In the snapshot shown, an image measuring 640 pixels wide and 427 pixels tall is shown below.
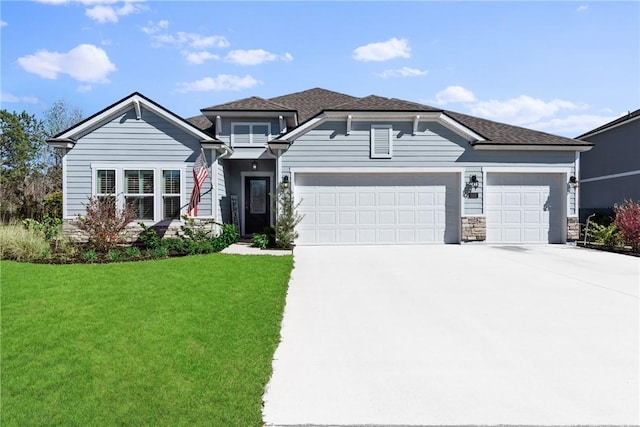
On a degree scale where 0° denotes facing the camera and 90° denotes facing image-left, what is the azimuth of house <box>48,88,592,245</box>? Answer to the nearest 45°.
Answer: approximately 0°

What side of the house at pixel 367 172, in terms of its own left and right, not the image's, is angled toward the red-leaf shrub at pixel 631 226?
left

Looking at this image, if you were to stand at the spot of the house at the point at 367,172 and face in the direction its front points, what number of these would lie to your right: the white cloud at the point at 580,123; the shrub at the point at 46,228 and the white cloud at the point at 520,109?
1

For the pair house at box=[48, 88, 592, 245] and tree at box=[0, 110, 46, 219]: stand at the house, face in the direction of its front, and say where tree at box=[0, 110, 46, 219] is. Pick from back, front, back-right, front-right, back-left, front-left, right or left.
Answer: back-right

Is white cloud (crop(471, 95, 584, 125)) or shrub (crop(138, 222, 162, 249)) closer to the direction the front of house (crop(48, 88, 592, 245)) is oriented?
the shrub

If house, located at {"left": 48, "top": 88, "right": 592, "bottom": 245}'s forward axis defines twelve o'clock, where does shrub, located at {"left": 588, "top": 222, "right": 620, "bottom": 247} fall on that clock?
The shrub is roughly at 9 o'clock from the house.

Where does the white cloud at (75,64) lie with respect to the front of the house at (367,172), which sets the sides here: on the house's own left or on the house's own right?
on the house's own right

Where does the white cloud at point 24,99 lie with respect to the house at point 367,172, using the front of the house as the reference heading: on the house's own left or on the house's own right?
on the house's own right

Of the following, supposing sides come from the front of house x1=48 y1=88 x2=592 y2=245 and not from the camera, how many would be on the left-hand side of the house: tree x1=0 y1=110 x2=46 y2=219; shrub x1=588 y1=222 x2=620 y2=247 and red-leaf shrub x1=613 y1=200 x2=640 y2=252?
2

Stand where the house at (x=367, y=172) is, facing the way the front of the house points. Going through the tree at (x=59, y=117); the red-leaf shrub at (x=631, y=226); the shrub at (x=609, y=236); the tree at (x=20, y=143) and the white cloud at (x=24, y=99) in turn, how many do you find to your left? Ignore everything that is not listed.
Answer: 2
